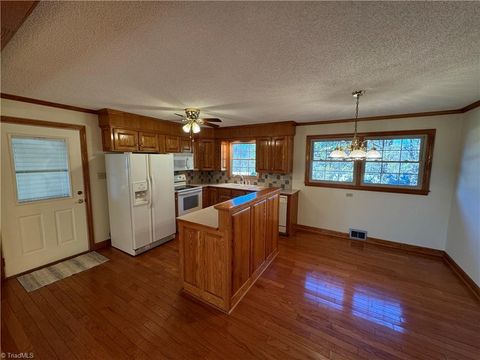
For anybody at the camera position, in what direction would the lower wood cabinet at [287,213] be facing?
facing the viewer and to the left of the viewer

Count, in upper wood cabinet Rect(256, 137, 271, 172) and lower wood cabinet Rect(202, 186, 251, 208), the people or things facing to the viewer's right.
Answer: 0

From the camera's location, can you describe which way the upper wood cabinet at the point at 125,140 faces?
facing the viewer and to the right of the viewer

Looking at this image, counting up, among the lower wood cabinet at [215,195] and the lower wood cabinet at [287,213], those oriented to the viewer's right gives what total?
0

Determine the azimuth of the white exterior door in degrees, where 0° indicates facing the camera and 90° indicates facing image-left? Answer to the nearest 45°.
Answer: approximately 315°

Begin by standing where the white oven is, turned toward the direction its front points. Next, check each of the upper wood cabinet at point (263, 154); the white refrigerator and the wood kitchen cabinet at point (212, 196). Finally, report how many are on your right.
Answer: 1

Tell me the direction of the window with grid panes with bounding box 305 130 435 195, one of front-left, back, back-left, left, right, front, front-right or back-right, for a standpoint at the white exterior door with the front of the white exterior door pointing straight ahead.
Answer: front

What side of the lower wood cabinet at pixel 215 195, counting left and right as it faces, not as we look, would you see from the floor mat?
front

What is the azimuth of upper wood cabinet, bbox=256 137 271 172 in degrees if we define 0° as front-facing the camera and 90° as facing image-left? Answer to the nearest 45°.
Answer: approximately 0°

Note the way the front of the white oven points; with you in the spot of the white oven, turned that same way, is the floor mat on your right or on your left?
on your right
